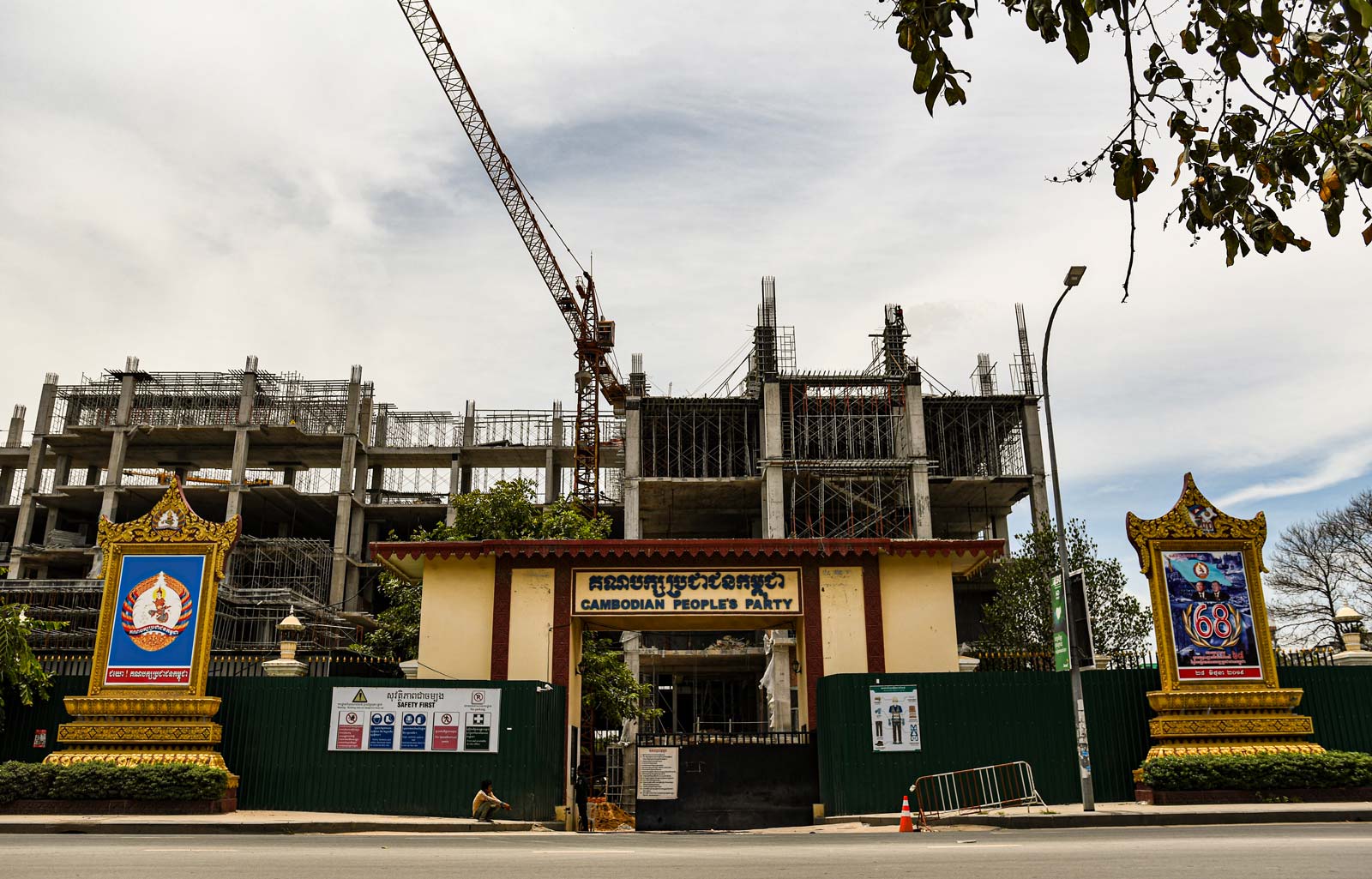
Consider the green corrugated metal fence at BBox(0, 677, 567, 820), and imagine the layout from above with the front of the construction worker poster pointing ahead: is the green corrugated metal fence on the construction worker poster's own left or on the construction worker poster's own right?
on the construction worker poster's own right

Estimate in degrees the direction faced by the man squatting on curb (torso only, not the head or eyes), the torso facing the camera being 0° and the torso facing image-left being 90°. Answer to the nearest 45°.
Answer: approximately 270°

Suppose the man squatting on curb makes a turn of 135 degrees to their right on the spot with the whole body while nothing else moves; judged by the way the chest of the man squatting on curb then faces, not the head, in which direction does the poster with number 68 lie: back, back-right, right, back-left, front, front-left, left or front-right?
back-left

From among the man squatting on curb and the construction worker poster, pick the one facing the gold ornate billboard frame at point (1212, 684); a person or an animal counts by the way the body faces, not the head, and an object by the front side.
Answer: the man squatting on curb

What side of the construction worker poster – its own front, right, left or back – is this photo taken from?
front

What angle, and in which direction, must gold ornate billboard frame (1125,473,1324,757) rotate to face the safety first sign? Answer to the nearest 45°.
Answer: approximately 45° to its right

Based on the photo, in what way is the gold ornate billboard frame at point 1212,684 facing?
toward the camera

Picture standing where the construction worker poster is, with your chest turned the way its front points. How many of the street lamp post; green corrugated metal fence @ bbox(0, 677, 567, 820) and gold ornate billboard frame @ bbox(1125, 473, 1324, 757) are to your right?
1

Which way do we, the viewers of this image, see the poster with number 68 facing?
facing the viewer

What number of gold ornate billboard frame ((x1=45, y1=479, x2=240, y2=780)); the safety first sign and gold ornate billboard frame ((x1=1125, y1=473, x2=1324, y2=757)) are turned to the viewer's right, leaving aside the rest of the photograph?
0
